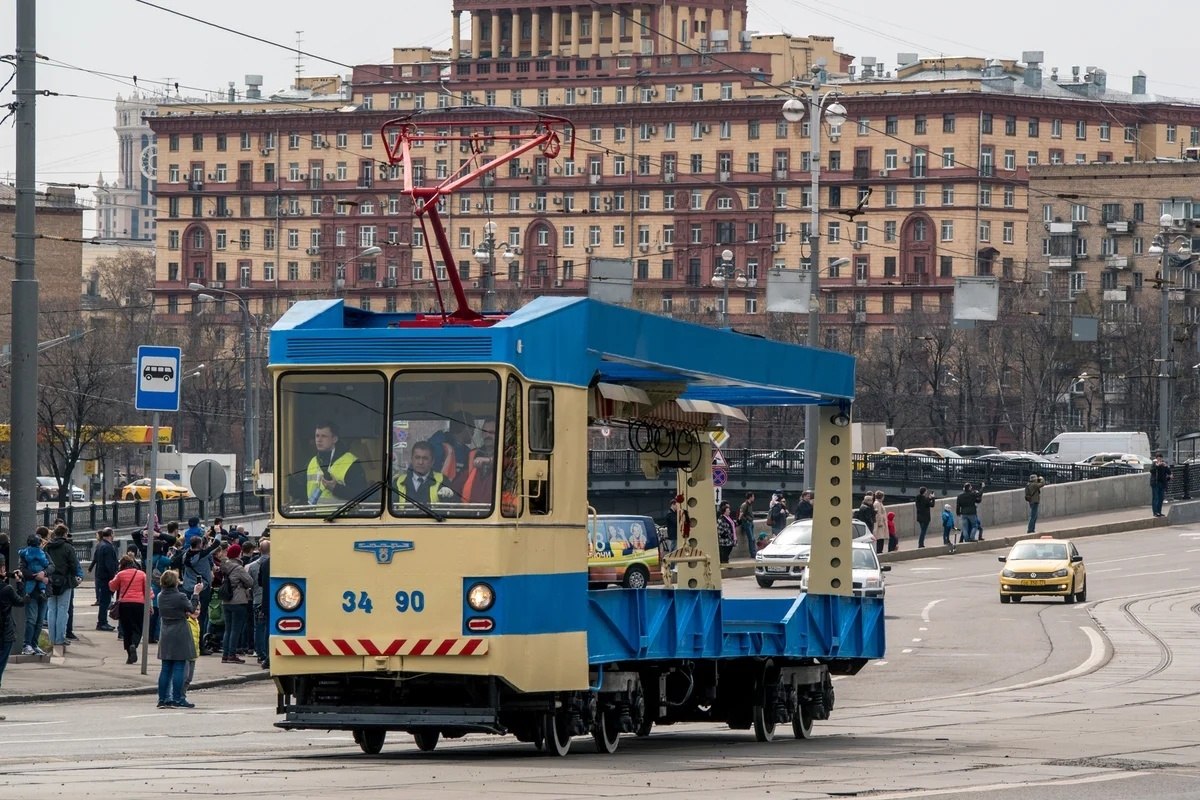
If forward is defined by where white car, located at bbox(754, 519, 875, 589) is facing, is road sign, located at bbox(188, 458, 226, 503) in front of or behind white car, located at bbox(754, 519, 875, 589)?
in front

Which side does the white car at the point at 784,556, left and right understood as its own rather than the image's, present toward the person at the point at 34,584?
front

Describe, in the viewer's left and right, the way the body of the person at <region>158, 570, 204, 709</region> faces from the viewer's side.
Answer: facing away from the viewer and to the right of the viewer

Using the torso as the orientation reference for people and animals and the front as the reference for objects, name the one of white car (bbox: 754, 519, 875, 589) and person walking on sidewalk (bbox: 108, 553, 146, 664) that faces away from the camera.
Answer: the person walking on sidewalk

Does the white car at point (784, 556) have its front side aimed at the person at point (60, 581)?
yes

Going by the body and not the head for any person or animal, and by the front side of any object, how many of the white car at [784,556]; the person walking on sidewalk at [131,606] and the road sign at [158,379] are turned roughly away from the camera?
1

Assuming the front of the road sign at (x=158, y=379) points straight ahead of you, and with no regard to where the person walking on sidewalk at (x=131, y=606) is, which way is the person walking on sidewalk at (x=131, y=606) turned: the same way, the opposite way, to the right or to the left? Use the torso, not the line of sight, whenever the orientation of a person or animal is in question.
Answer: the opposite way

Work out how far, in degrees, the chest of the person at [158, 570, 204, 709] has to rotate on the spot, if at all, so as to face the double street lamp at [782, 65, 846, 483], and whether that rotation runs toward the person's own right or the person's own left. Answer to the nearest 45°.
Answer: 0° — they already face it

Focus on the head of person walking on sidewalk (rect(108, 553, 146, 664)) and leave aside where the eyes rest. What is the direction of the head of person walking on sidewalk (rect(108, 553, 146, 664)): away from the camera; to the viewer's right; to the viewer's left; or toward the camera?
away from the camera

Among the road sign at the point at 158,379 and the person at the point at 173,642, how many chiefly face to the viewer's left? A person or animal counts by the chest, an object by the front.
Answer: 0
